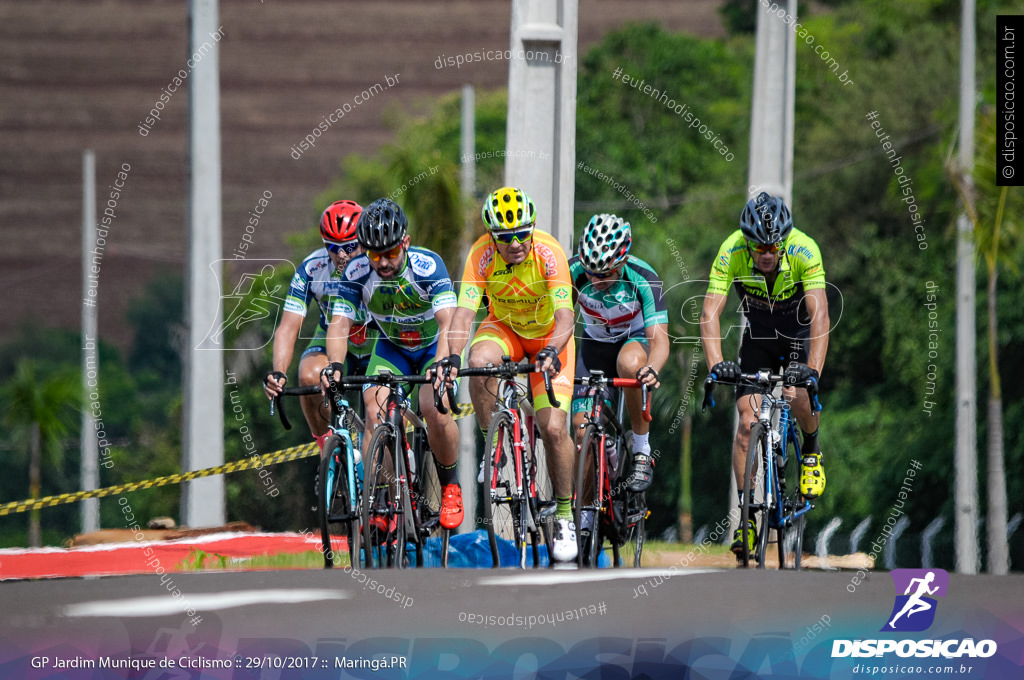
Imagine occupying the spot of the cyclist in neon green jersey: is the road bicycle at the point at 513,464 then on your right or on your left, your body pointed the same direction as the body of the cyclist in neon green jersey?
on your right

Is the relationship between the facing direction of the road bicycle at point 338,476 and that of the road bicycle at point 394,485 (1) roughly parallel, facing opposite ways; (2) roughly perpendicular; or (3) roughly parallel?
roughly parallel

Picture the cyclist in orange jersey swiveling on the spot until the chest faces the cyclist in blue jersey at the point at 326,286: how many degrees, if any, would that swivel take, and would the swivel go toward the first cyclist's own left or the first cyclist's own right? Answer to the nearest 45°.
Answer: approximately 90° to the first cyclist's own right

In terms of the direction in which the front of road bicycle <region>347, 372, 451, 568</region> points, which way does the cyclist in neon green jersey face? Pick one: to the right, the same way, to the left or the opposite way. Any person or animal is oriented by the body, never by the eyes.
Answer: the same way

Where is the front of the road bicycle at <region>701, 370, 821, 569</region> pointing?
toward the camera

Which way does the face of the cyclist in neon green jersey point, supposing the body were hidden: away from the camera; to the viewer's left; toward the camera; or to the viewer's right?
toward the camera

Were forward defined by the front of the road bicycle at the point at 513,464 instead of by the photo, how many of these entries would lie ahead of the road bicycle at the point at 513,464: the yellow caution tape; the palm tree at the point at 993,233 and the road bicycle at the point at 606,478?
0

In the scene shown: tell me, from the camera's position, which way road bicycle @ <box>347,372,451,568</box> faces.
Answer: facing the viewer

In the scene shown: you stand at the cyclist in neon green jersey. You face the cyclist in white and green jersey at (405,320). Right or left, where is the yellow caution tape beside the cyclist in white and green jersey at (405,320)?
right

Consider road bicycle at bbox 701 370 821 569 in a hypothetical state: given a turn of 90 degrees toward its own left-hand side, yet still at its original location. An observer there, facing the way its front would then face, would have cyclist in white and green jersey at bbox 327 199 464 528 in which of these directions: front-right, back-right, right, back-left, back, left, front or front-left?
back

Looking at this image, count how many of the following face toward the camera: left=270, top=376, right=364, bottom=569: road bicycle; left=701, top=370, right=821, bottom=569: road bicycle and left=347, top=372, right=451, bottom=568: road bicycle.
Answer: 3

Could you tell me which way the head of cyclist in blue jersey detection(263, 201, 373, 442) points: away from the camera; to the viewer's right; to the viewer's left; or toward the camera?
toward the camera

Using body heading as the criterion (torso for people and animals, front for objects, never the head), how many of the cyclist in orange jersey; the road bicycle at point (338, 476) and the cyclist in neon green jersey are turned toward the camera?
3

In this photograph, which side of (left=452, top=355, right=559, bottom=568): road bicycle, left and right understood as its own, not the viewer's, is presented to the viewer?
front

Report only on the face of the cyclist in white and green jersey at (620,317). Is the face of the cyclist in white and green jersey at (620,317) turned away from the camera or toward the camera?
toward the camera
